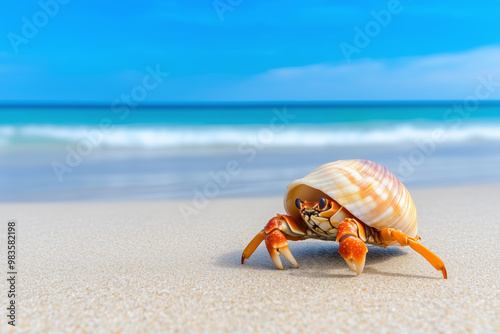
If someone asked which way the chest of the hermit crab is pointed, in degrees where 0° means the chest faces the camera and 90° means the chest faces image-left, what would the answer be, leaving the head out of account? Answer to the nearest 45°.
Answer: approximately 45°
